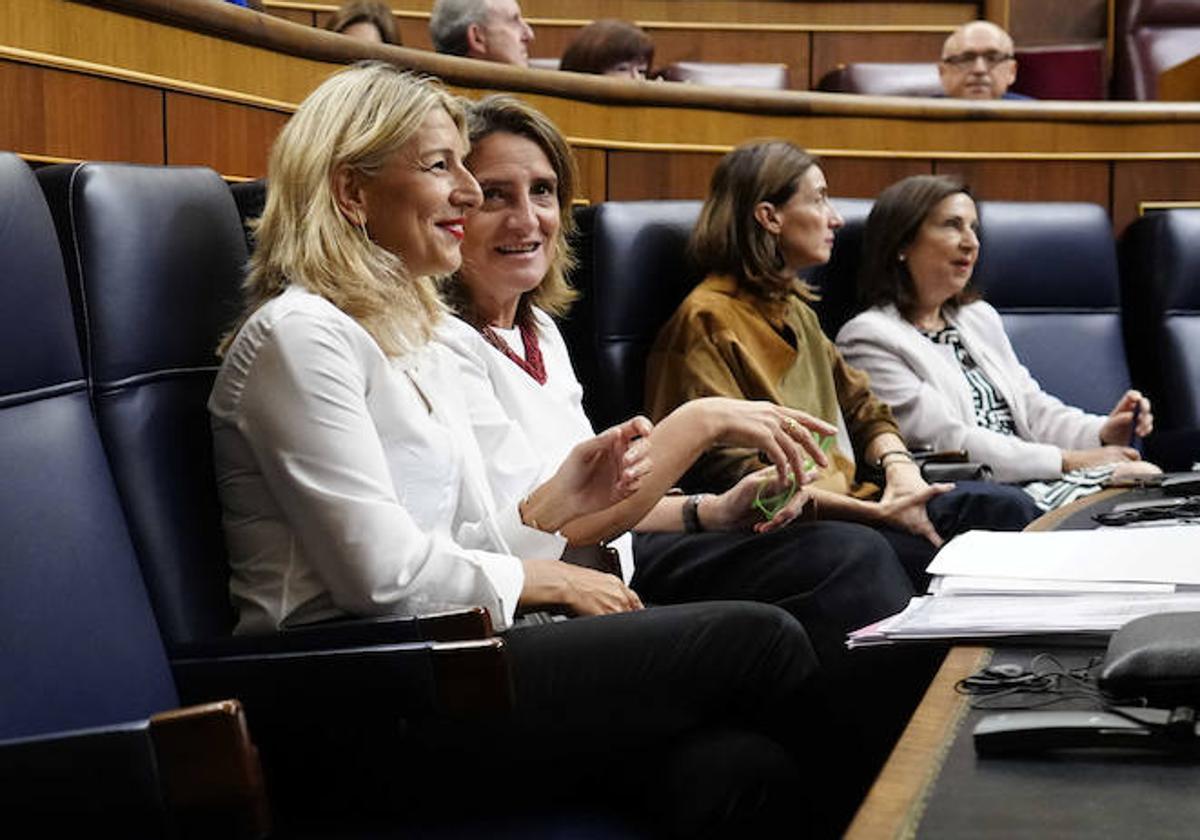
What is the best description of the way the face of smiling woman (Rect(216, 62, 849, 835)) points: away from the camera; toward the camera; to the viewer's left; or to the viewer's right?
to the viewer's right

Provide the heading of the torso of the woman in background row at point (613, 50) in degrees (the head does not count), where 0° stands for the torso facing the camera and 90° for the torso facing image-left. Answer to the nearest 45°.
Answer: approximately 315°

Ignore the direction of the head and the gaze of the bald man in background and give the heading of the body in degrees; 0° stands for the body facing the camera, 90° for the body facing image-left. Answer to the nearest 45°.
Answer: approximately 0°

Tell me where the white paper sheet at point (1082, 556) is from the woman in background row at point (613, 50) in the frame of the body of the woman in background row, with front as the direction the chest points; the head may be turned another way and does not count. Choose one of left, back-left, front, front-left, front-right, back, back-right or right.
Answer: front-right

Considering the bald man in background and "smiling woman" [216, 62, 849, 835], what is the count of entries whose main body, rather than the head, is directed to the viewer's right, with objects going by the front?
1

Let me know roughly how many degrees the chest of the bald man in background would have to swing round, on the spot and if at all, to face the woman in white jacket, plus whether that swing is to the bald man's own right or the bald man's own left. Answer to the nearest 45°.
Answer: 0° — they already face them

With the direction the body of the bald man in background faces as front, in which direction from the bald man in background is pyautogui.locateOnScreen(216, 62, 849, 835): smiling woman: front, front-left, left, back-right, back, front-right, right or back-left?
front

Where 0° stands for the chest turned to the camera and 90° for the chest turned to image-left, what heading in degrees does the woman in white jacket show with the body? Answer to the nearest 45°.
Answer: approximately 315°

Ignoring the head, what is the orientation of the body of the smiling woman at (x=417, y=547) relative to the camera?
to the viewer's right

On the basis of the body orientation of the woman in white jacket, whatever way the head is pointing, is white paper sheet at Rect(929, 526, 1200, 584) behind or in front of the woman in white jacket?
in front

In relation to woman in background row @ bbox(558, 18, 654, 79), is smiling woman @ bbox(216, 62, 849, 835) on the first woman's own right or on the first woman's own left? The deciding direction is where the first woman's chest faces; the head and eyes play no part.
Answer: on the first woman's own right

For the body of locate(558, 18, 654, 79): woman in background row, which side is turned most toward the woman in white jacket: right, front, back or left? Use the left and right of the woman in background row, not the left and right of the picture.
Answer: front
